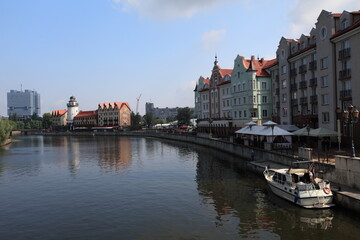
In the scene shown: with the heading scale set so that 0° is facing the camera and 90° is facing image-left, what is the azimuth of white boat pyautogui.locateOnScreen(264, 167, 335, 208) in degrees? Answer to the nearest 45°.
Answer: approximately 135°
